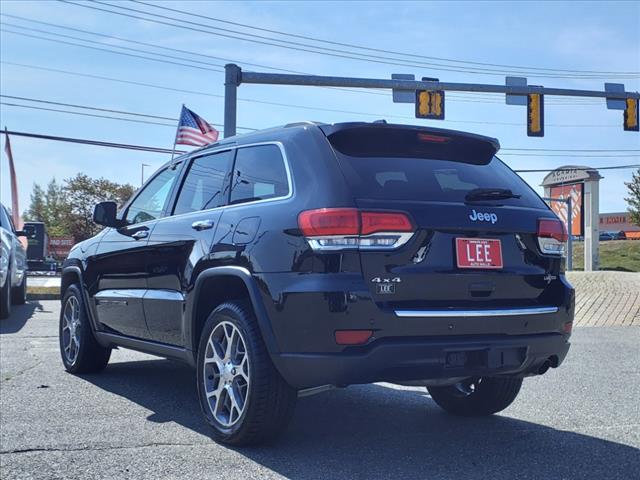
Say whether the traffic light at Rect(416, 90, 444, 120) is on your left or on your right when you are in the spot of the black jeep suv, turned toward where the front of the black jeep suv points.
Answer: on your right

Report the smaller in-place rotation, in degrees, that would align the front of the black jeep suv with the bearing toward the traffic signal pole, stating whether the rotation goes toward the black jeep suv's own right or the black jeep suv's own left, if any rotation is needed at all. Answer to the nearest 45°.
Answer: approximately 45° to the black jeep suv's own right

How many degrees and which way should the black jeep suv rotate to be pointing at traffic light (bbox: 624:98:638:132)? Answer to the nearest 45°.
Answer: approximately 90° to its right

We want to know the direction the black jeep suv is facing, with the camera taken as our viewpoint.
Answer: facing away from the viewer and to the left of the viewer
